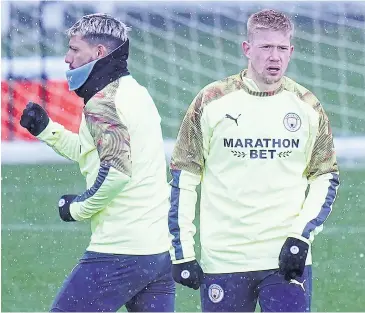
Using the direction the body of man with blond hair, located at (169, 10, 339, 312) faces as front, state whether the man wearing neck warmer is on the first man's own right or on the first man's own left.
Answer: on the first man's own right

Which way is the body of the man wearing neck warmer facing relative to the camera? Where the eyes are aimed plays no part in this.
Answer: to the viewer's left

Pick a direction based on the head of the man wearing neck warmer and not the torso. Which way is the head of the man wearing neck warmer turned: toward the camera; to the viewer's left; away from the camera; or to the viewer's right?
to the viewer's left

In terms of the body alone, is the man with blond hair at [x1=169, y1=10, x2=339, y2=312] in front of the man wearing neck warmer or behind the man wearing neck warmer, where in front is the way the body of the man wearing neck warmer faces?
behind

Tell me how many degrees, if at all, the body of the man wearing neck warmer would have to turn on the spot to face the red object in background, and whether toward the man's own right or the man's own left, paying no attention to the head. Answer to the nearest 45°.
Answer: approximately 90° to the man's own right

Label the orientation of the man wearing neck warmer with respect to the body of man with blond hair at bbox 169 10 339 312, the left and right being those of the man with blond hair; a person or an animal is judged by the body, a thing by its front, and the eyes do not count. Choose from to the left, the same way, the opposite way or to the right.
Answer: to the right

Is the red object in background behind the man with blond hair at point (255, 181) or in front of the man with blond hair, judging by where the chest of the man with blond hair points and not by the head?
behind

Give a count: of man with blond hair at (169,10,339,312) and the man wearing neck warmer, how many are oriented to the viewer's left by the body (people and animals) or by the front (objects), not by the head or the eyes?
1

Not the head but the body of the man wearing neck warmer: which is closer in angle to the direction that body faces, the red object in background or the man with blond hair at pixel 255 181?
the red object in background
